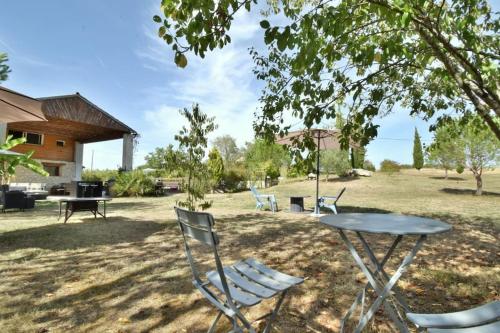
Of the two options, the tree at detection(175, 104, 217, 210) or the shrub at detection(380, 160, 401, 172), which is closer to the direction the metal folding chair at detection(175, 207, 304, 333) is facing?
the shrub

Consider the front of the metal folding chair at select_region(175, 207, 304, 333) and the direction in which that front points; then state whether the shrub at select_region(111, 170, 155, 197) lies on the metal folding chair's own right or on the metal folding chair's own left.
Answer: on the metal folding chair's own left

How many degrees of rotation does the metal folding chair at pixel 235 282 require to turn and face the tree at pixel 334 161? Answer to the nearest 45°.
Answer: approximately 45° to its left

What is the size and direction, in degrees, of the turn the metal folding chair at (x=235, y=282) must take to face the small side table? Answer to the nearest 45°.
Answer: approximately 45° to its left

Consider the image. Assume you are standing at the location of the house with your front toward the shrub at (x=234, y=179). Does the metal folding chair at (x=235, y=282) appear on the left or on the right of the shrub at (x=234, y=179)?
right

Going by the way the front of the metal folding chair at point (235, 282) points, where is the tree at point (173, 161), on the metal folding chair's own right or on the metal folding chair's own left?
on the metal folding chair's own left

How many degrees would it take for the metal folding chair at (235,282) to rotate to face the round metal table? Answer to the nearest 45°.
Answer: approximately 45° to its right

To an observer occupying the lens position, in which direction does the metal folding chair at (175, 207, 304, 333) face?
facing away from the viewer and to the right of the viewer
